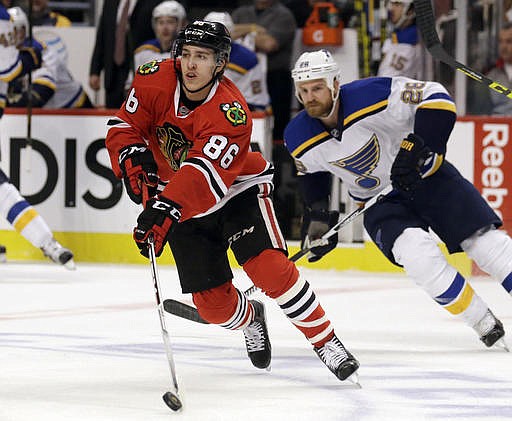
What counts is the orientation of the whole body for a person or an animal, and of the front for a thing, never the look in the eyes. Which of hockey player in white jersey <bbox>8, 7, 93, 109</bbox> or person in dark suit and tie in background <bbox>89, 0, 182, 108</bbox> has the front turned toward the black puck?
the person in dark suit and tie in background

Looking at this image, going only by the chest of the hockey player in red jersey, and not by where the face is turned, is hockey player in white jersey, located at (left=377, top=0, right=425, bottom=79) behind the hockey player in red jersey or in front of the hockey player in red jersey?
behind

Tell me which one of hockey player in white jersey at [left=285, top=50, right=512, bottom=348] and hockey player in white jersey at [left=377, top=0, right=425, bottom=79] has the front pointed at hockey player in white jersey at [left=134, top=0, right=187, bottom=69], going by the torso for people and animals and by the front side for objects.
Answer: hockey player in white jersey at [left=377, top=0, right=425, bottom=79]

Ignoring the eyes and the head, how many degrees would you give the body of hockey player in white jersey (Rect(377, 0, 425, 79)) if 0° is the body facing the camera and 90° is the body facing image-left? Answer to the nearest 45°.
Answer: approximately 90°

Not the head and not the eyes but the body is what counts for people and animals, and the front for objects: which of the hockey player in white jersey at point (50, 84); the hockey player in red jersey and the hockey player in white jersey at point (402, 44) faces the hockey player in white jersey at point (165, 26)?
the hockey player in white jersey at point (402, 44)
